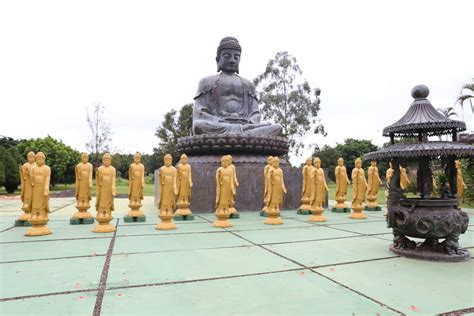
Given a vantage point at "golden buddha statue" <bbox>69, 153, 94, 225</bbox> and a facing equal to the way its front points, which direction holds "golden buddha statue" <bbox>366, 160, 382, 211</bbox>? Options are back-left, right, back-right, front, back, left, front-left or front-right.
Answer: left

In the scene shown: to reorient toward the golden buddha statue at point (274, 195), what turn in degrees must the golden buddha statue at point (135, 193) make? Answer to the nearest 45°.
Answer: approximately 90° to its left

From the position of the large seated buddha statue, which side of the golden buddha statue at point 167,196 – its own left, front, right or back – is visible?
back

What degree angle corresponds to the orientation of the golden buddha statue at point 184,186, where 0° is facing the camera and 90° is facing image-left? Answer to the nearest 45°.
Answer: approximately 0°

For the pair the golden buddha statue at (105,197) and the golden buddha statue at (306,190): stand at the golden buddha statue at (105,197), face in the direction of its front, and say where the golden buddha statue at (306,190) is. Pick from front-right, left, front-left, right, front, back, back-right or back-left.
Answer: left

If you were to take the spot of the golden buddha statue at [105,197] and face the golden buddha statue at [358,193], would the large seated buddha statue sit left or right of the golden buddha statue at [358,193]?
left

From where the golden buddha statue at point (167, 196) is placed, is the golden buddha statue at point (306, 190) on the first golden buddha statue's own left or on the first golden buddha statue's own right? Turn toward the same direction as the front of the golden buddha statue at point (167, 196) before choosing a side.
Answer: on the first golden buddha statue's own left

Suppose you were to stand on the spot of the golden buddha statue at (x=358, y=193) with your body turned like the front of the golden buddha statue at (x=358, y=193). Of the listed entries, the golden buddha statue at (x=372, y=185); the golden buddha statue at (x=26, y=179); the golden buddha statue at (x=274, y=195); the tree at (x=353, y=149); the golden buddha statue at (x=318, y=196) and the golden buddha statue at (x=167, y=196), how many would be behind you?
2

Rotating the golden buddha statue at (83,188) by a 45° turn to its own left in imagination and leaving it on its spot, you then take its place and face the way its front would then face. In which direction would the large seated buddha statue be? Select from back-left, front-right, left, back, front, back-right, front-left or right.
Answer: left

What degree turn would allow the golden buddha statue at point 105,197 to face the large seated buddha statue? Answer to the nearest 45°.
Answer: approximately 135° to its left
